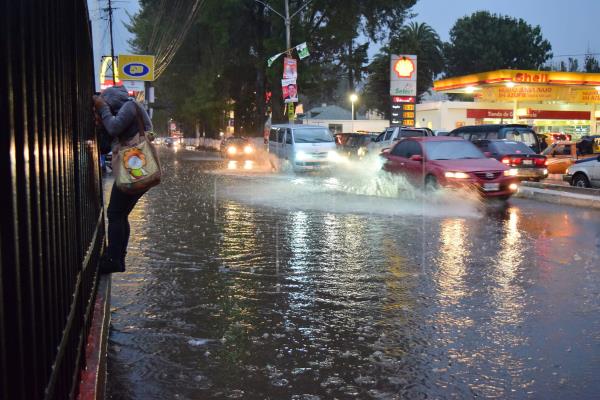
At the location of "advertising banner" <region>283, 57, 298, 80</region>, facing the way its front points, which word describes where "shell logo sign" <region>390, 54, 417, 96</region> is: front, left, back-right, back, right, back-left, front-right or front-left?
left

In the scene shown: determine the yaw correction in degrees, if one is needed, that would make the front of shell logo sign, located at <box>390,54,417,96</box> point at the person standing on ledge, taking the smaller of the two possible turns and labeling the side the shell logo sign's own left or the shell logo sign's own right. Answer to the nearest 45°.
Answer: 0° — it already faces them

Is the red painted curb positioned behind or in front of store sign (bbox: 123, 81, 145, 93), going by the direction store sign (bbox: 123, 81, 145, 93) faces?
in front

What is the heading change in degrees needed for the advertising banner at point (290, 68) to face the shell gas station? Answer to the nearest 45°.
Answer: approximately 135° to its left

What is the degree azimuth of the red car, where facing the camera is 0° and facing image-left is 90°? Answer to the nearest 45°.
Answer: approximately 315°

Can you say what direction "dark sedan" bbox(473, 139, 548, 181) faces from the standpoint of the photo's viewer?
facing away from the viewer and to the left of the viewer

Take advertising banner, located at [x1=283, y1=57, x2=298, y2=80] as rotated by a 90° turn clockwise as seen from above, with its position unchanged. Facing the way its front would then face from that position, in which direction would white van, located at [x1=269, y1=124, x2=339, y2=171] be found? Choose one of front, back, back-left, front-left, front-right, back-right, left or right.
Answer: left

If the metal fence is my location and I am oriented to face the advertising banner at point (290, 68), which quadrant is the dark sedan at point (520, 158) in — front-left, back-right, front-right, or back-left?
front-right

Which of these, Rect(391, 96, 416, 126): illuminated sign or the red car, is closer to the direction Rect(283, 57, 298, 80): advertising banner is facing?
the red car

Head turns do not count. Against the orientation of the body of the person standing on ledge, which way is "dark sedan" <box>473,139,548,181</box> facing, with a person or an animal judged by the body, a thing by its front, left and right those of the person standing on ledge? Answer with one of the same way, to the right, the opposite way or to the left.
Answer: to the right

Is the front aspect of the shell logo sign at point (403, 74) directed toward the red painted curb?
yes

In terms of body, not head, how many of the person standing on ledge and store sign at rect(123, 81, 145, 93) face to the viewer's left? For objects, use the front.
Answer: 1

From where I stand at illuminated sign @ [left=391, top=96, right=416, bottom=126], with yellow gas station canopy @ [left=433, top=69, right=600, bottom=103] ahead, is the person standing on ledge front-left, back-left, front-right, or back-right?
back-right

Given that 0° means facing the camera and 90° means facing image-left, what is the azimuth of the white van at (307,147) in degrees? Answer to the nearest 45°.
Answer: approximately 315°

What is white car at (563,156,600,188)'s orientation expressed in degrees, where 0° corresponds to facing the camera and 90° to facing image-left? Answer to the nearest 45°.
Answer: approximately 90°

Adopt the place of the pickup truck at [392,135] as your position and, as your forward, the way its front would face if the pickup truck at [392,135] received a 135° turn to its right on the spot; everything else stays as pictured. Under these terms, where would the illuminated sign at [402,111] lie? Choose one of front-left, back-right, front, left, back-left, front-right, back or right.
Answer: front
